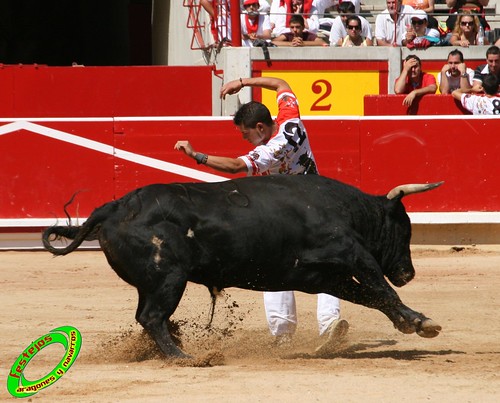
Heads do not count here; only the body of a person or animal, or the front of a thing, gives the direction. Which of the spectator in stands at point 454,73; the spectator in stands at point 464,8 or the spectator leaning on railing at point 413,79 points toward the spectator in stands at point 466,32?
the spectator in stands at point 464,8

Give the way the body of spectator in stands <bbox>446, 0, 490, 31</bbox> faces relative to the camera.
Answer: toward the camera

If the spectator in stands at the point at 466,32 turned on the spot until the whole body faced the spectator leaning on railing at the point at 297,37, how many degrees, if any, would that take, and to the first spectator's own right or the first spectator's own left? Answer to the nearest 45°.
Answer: approximately 90° to the first spectator's own right

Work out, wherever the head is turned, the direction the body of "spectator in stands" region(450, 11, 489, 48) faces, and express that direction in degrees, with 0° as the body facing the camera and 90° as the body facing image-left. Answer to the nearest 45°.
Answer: approximately 0°

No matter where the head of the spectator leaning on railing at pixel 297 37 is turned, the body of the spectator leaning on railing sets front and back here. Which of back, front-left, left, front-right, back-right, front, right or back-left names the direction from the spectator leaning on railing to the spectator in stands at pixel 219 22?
back-right

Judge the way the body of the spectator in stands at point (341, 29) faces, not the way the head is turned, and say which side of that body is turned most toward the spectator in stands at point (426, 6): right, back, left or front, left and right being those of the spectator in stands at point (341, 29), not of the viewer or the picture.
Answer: left

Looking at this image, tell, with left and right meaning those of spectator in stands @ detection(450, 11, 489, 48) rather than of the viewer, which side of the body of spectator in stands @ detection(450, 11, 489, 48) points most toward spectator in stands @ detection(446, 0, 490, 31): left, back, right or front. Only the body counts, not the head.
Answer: back

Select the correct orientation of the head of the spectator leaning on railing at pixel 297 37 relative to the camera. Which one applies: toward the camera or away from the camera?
toward the camera

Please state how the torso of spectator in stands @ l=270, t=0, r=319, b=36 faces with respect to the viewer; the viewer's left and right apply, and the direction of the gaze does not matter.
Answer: facing the viewer

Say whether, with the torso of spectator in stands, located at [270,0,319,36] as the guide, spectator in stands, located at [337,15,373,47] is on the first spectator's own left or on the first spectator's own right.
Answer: on the first spectator's own left
